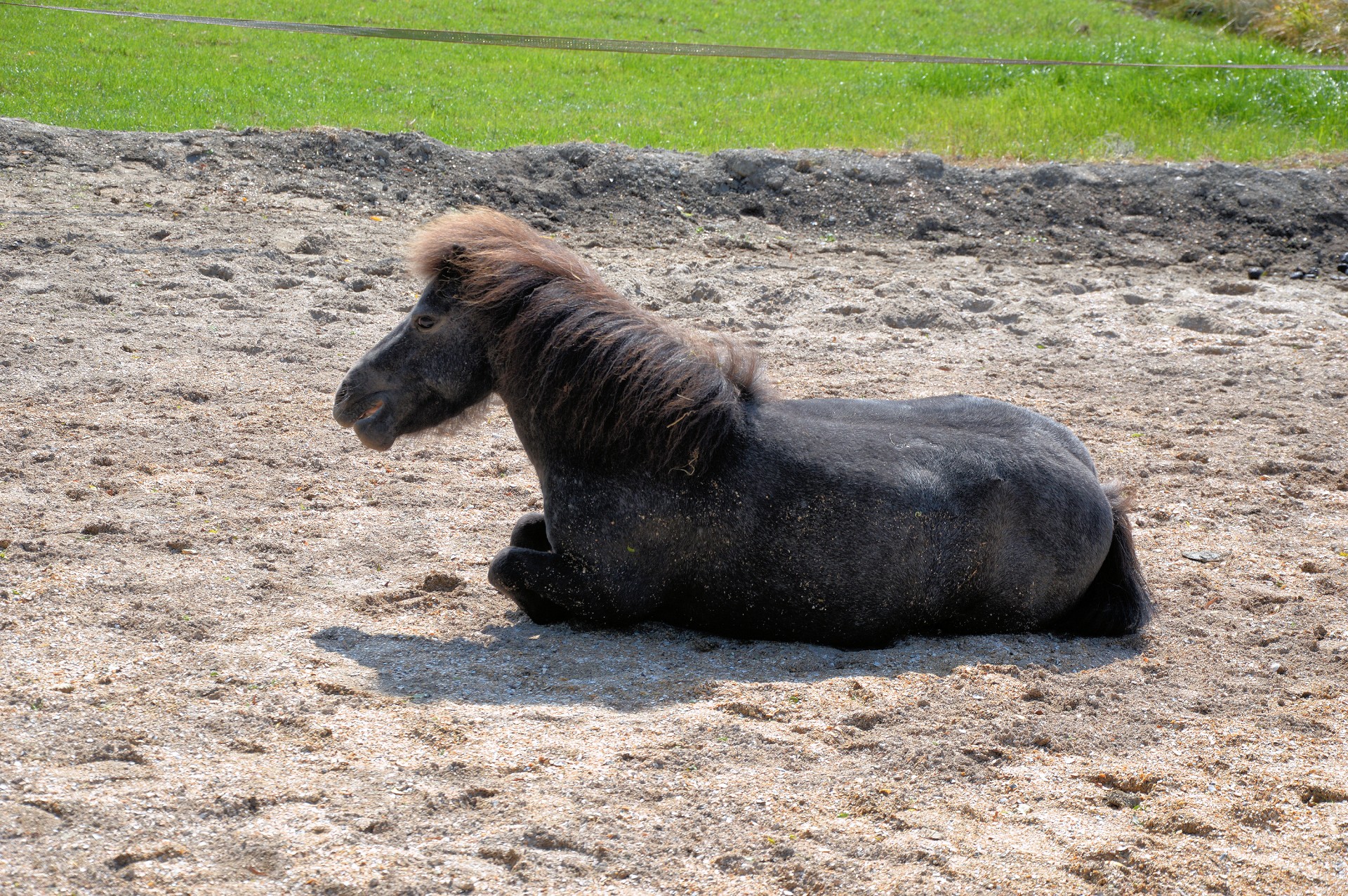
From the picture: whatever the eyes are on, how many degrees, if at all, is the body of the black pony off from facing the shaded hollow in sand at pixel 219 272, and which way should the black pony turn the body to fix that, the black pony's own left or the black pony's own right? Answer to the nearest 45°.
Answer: approximately 45° to the black pony's own right

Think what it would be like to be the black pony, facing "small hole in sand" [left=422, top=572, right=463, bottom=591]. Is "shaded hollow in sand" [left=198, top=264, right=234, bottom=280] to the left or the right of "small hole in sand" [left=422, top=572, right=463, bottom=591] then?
right

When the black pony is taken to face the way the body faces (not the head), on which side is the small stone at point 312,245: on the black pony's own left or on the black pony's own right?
on the black pony's own right

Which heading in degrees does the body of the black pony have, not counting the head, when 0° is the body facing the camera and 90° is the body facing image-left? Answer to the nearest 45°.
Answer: approximately 90°
